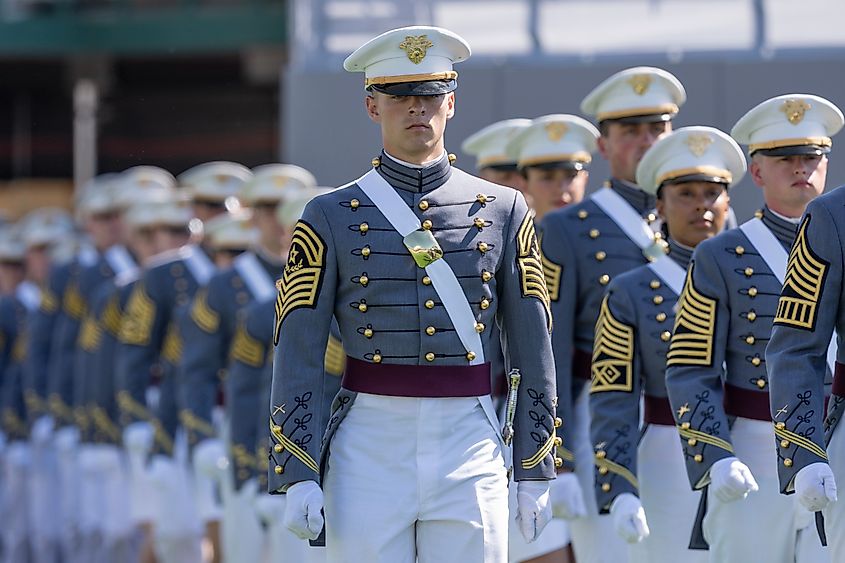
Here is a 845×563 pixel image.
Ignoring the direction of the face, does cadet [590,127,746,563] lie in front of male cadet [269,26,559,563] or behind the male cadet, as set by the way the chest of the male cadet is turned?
behind

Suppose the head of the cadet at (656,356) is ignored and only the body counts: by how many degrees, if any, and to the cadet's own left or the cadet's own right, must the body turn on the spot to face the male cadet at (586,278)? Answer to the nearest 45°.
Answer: approximately 180°

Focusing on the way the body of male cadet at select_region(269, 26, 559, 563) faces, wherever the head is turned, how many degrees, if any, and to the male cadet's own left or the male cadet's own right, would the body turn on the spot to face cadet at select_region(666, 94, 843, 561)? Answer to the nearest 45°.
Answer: approximately 135° to the male cadet's own left

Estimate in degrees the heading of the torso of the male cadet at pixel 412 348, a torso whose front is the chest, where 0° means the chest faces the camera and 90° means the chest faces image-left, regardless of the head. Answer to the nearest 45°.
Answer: approximately 0°

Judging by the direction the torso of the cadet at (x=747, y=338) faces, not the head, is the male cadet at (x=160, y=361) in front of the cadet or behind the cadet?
behind
